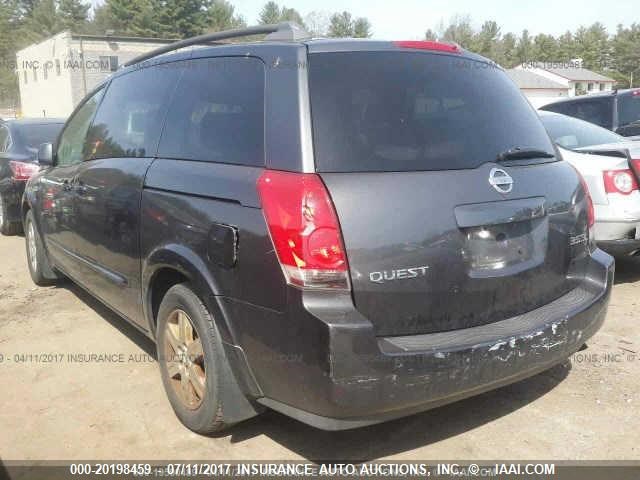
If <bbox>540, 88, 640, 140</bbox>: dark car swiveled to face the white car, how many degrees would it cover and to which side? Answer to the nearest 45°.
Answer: approximately 135° to its left

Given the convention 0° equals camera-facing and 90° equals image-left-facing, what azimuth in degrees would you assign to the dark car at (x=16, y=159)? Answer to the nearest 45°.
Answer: approximately 135°

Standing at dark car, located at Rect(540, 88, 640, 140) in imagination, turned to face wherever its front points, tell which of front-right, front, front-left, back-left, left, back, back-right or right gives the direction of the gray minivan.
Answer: back-left

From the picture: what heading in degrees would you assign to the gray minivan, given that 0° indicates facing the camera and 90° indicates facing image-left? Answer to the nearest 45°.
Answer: approximately 135°

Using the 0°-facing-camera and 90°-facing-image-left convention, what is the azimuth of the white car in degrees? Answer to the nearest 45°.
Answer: approximately 135°

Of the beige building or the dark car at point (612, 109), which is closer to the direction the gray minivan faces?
the beige building

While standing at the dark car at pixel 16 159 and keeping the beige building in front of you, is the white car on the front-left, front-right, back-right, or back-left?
back-right

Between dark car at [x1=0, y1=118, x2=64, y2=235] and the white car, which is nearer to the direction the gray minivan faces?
the dark car

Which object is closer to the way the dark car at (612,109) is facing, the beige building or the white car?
the beige building

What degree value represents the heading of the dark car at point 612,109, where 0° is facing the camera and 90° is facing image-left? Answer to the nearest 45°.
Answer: approximately 135°

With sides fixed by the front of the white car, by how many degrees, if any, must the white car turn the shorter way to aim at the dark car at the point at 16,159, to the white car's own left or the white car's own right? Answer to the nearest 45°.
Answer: approximately 45° to the white car's own left

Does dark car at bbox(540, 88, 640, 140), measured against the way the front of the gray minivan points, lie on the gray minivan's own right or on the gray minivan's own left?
on the gray minivan's own right
